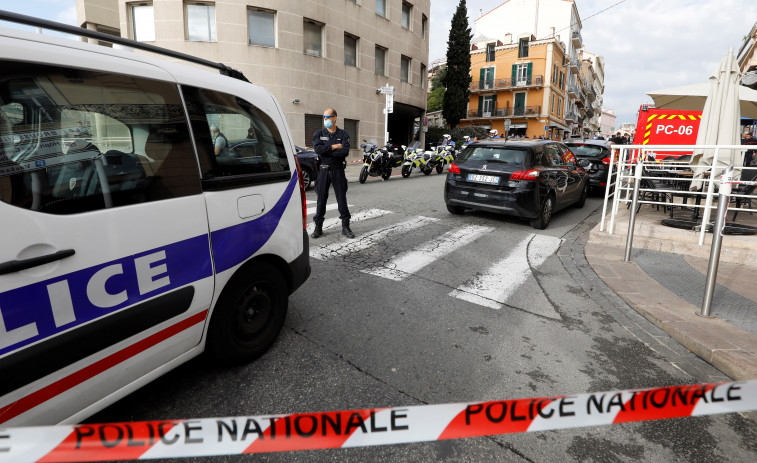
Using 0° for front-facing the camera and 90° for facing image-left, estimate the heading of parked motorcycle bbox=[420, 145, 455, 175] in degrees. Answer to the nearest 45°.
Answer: approximately 45°

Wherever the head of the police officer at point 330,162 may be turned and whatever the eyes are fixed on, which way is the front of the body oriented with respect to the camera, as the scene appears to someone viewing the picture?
toward the camera

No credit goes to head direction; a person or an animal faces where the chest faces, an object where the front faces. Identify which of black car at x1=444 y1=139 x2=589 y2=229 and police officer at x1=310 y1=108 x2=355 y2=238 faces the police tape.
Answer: the police officer

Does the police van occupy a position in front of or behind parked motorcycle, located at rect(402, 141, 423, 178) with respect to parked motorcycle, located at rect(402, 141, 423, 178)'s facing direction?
in front

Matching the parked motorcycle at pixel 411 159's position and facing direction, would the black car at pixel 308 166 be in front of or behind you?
in front

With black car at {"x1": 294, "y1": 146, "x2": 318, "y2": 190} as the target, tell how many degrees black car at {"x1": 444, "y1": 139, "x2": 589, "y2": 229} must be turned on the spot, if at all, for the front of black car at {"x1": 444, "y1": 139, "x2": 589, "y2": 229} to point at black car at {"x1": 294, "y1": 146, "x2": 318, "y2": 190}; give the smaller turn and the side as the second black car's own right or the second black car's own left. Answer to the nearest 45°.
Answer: approximately 90° to the second black car's own left

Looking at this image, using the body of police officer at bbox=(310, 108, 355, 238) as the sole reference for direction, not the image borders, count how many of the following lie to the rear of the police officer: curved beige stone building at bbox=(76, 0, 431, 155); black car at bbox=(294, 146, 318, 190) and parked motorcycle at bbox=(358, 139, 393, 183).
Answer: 3

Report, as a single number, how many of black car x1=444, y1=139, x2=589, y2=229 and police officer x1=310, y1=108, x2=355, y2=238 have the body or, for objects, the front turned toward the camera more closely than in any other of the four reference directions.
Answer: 1

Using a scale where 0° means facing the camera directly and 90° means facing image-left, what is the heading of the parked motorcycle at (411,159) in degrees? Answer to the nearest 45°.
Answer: approximately 45°

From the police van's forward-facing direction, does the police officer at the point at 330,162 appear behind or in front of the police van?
behind

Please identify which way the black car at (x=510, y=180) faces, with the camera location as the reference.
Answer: facing away from the viewer and to the right of the viewer

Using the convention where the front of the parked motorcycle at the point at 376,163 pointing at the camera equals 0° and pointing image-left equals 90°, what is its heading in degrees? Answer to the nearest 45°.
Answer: approximately 45°
